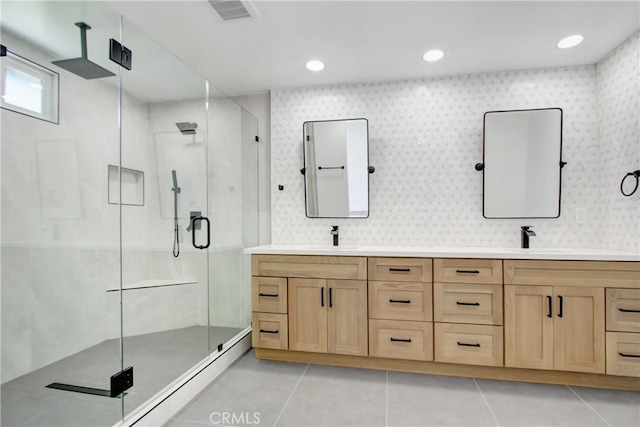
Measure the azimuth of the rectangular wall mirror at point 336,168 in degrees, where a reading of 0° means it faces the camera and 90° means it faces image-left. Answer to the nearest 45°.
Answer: approximately 0°

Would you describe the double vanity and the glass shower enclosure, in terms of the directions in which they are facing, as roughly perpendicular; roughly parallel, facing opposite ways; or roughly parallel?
roughly perpendicular

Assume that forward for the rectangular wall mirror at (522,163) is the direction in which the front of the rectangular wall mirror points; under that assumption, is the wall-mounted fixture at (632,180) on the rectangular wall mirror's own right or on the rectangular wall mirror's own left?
on the rectangular wall mirror's own left

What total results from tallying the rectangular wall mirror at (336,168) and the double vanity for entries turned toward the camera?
2

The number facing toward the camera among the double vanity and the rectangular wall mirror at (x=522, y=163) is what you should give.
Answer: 2

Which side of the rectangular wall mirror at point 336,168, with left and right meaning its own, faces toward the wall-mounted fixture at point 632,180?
left

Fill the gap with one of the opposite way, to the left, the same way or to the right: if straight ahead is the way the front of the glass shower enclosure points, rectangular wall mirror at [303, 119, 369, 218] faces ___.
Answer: to the right
